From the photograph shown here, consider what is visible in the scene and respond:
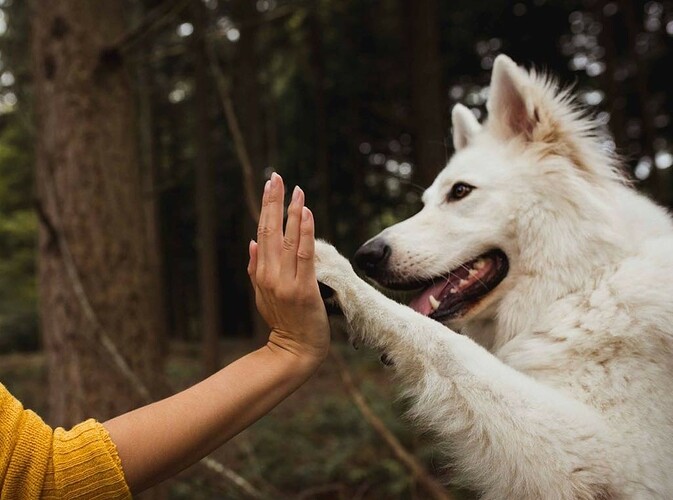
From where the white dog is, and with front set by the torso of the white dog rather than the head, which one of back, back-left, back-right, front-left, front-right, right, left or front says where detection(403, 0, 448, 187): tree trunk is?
right

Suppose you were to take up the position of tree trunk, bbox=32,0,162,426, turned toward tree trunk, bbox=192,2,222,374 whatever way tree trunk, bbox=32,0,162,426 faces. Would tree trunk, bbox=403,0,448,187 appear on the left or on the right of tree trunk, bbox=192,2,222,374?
right

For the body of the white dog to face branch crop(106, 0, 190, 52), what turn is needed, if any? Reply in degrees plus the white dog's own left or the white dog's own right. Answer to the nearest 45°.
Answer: approximately 45° to the white dog's own right

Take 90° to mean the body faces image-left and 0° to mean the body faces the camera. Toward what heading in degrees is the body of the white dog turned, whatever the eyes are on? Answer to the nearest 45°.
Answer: approximately 90°

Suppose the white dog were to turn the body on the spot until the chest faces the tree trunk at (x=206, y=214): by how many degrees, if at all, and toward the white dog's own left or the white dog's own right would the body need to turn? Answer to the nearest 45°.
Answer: approximately 45° to the white dog's own right
